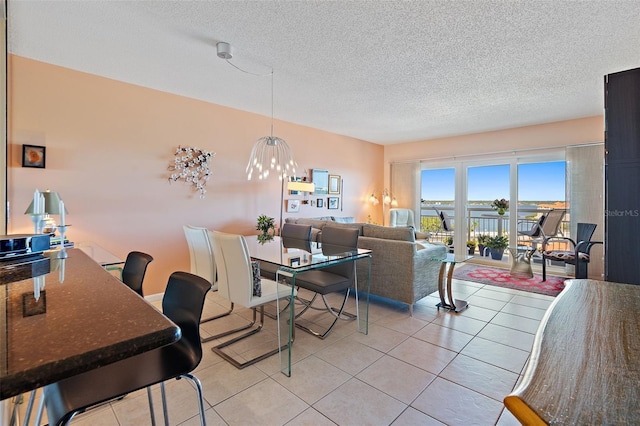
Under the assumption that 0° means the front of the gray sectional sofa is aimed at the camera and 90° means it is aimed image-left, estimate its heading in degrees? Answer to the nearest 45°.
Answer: approximately 225°

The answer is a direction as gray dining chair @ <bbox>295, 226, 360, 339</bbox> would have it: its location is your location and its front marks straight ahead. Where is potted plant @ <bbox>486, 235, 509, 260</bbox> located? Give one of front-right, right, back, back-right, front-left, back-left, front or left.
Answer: back

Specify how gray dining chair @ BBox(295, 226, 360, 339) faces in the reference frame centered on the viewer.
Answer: facing the viewer and to the left of the viewer

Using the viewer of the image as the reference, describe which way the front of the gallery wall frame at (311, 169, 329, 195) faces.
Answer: facing the viewer and to the right of the viewer

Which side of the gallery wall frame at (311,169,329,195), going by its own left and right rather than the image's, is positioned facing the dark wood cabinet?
front

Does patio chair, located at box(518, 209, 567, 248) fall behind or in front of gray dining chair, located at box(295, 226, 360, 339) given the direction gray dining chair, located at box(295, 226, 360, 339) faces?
behind

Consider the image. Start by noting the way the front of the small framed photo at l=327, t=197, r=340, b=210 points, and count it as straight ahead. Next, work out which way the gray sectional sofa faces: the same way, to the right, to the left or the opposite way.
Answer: to the left

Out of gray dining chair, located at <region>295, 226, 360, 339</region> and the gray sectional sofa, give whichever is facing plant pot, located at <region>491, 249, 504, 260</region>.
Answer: the gray sectional sofa

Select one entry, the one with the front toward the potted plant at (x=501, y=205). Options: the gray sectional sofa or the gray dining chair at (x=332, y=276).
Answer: the gray sectional sofa

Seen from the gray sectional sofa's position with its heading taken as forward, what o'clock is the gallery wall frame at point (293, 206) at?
The gallery wall frame is roughly at 9 o'clock from the gray sectional sofa.
